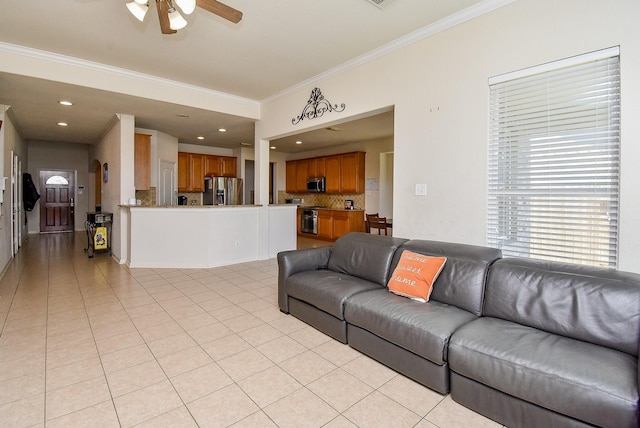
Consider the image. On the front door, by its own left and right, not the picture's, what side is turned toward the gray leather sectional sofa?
front

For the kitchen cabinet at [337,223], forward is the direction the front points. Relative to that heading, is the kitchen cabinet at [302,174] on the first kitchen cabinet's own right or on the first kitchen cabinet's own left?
on the first kitchen cabinet's own right

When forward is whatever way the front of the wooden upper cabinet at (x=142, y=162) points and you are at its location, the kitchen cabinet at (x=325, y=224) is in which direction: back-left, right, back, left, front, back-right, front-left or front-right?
left

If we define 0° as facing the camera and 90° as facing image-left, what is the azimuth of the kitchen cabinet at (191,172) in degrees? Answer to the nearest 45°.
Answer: approximately 315°

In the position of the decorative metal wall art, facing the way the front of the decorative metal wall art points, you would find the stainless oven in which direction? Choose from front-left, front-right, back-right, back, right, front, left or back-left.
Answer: back-right

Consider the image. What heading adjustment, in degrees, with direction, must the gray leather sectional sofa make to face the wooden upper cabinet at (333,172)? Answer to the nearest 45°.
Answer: approximately 90° to its right

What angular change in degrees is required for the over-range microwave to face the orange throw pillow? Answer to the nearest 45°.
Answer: approximately 45° to its left

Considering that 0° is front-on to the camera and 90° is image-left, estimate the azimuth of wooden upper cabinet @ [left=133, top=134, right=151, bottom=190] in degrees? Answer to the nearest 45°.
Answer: approximately 0°

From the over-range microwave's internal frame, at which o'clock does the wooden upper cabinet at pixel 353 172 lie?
The wooden upper cabinet is roughly at 9 o'clock from the over-range microwave.

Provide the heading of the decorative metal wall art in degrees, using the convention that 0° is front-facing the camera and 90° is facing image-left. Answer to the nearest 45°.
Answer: approximately 45°
